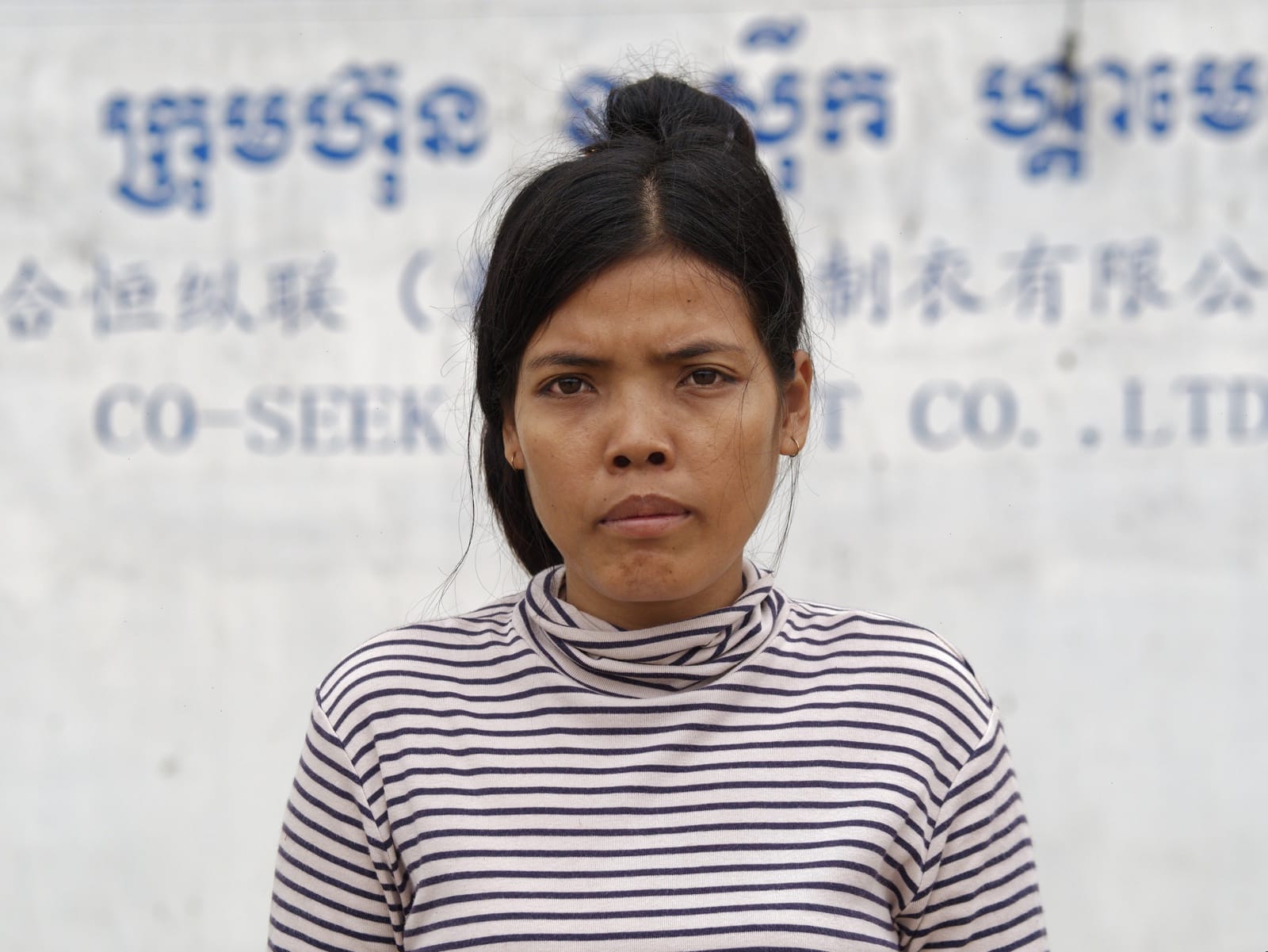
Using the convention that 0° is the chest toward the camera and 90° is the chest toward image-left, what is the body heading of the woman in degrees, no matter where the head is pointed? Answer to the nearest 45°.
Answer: approximately 0°
